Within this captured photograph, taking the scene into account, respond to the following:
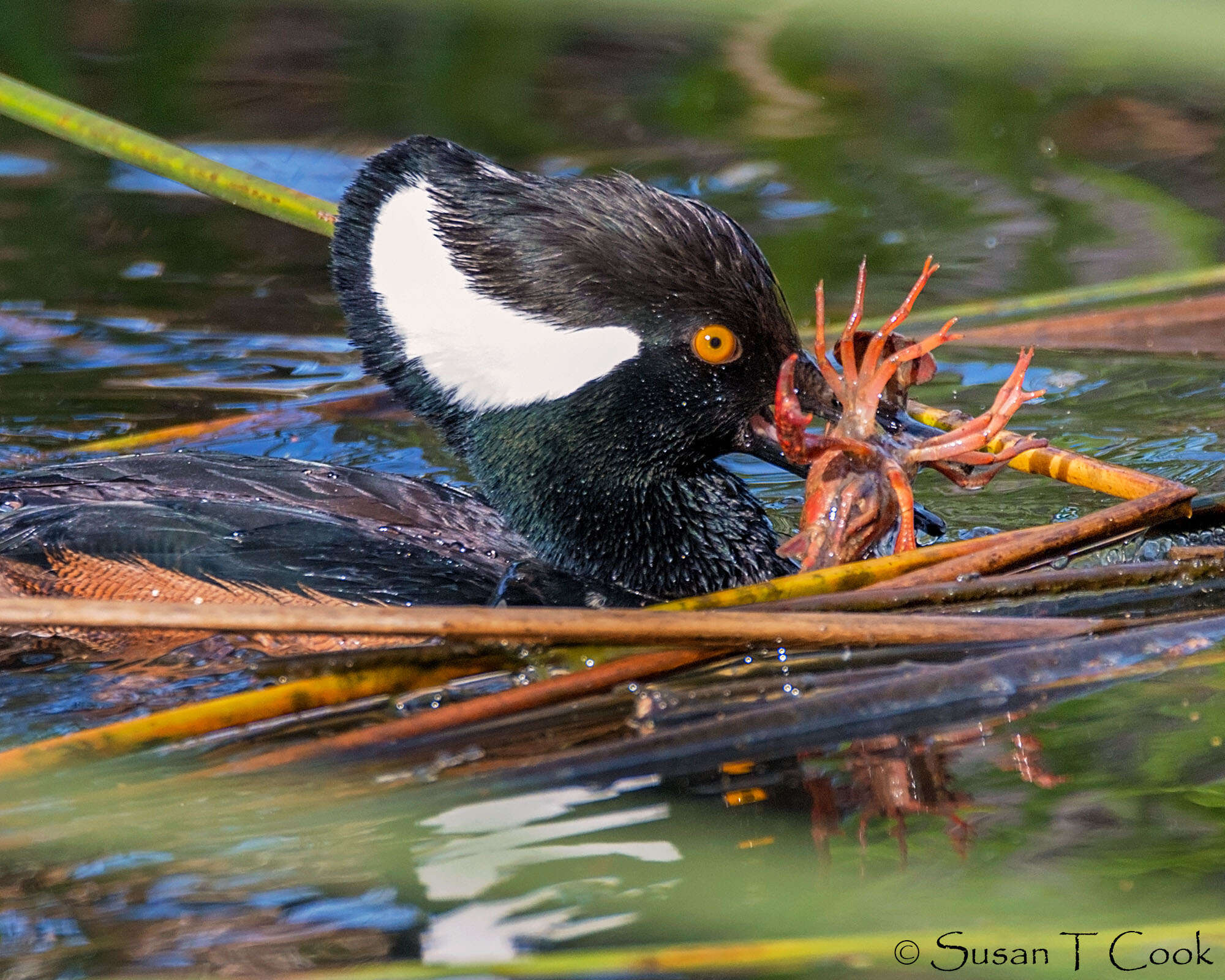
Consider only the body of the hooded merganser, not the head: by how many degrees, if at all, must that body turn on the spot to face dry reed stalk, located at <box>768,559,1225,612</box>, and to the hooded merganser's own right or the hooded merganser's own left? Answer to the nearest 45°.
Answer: approximately 45° to the hooded merganser's own right

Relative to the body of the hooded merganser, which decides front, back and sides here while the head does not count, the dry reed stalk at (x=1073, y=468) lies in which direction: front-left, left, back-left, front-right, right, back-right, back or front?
front

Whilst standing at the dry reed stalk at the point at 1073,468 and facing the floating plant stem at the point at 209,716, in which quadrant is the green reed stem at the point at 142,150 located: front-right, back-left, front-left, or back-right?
front-right

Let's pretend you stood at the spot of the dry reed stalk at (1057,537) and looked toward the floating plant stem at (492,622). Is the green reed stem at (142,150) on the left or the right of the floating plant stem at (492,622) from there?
right

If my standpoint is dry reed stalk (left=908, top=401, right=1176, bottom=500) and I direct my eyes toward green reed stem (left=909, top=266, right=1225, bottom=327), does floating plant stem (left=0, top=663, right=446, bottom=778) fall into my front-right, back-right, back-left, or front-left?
back-left

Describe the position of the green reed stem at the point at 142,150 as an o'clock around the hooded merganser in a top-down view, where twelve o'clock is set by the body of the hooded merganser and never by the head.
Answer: The green reed stem is roughly at 7 o'clock from the hooded merganser.

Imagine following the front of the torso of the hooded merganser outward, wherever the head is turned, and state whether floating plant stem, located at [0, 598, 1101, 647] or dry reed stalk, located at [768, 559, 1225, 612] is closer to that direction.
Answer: the dry reed stalk

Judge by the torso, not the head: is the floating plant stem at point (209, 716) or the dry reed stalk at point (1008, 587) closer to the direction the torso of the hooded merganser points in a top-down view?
the dry reed stalk

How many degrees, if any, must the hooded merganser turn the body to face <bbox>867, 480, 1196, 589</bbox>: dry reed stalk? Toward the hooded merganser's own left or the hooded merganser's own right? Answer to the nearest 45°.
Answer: approximately 45° to the hooded merganser's own right

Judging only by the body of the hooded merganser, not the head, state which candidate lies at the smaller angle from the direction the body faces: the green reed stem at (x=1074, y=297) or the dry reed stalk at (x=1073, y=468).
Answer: the dry reed stalk

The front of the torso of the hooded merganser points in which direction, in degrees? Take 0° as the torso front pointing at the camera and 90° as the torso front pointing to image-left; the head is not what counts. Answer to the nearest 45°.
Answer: approximately 270°

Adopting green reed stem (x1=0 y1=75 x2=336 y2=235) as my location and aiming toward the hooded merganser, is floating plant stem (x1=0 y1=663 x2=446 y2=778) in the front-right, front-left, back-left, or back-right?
front-right

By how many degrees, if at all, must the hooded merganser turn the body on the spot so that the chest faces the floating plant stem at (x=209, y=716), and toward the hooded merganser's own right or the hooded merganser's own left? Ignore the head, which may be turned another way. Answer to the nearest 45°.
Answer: approximately 135° to the hooded merganser's own right

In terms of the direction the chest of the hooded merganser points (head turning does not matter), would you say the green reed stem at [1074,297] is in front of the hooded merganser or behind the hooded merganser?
in front

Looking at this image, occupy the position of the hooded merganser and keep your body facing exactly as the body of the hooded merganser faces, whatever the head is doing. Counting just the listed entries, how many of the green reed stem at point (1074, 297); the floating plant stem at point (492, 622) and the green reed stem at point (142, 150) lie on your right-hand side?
1

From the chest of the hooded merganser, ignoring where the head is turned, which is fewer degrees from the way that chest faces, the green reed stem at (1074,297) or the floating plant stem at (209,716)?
the green reed stem
